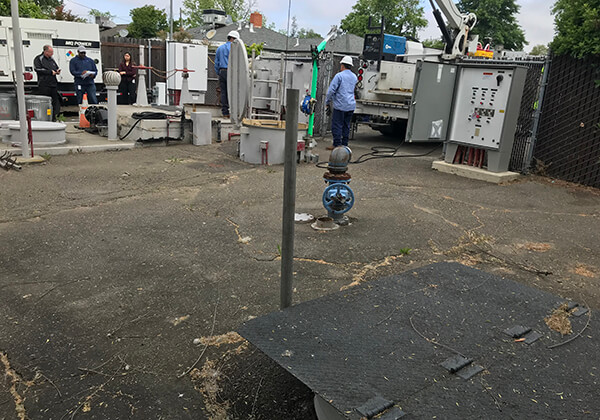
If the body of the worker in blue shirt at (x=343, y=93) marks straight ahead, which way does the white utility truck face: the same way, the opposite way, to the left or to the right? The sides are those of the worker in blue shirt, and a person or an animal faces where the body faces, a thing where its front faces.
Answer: to the right

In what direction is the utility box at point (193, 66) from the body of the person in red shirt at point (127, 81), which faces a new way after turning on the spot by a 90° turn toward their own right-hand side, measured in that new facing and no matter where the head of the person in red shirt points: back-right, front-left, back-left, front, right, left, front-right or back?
back

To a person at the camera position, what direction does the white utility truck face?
facing away from the viewer and to the right of the viewer

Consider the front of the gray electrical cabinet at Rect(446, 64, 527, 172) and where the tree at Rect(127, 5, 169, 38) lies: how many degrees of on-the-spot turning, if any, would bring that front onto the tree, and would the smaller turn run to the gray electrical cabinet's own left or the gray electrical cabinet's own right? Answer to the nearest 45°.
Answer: approximately 90° to the gray electrical cabinet's own right

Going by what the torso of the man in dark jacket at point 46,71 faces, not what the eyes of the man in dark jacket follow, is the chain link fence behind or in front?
in front

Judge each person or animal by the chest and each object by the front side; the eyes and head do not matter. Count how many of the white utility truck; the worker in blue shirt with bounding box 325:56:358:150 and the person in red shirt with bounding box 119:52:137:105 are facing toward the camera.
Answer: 1

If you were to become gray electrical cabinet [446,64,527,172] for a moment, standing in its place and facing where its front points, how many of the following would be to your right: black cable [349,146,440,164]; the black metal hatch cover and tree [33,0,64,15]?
2

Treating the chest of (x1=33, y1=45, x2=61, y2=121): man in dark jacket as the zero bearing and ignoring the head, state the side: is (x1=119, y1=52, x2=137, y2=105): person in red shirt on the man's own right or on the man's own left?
on the man's own left

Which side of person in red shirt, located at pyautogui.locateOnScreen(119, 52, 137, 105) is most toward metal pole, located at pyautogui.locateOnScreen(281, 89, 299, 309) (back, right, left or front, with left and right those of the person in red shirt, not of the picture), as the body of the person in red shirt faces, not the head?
front

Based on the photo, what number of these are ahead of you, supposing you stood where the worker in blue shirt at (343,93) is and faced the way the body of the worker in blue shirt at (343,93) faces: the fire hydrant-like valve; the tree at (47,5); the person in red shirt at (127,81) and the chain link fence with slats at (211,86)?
3

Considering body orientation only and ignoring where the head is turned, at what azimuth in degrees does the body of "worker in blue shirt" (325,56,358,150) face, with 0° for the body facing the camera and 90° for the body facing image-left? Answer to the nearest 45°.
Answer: approximately 135°

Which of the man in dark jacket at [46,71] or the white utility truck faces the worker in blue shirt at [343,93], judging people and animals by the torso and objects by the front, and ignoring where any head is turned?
the man in dark jacket
